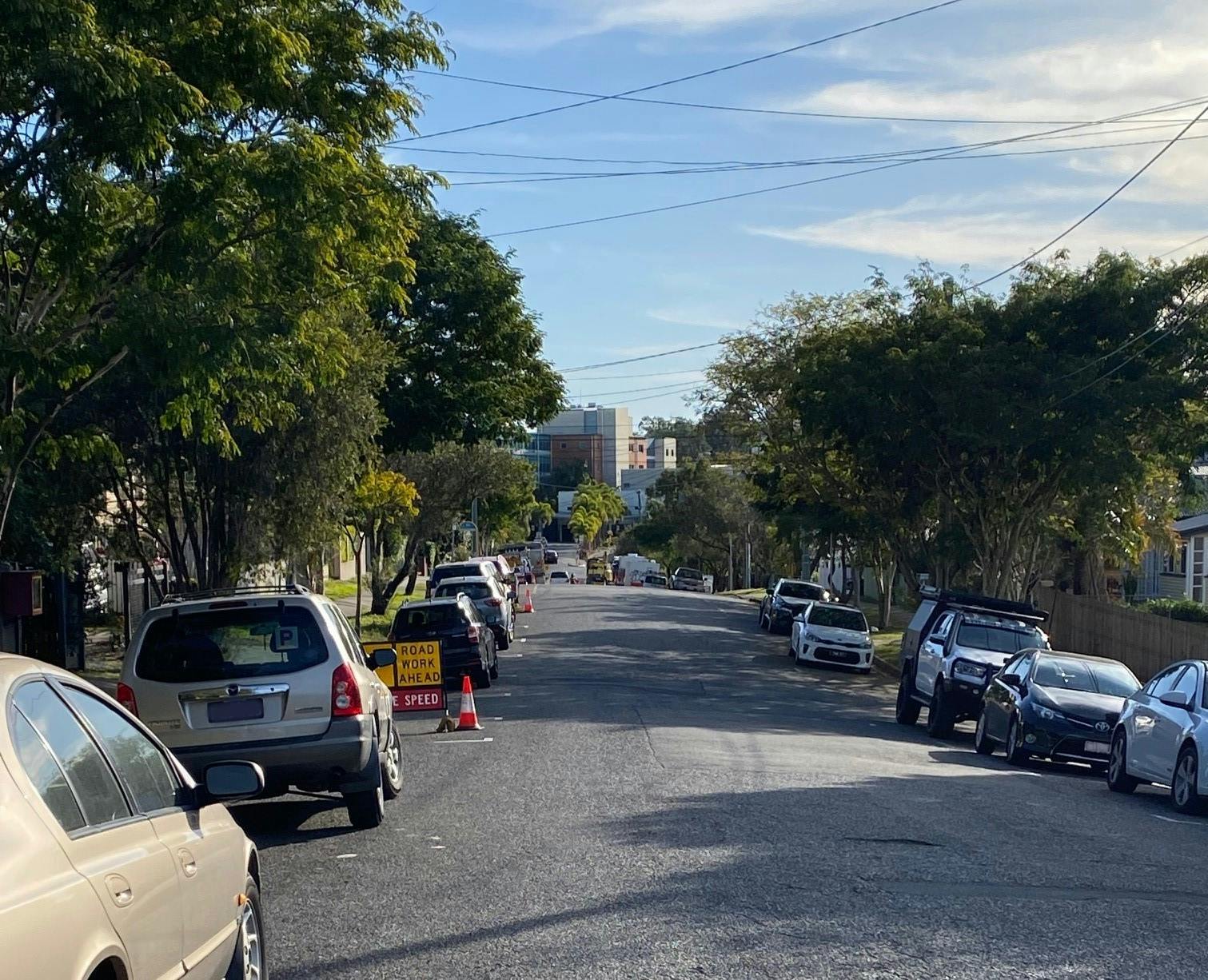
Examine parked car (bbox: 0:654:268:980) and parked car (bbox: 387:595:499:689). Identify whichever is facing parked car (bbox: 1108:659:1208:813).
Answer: parked car (bbox: 0:654:268:980)

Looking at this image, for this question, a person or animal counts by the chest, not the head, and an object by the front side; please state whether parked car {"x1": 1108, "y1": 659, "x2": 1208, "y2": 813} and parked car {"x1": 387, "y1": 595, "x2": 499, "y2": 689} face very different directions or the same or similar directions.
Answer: very different directions

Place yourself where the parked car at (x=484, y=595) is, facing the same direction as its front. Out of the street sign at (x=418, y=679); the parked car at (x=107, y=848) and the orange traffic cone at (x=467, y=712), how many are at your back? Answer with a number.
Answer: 3

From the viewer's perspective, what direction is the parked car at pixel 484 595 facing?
away from the camera

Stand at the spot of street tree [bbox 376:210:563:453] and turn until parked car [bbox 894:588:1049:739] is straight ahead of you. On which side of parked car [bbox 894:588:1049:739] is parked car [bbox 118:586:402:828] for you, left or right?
right

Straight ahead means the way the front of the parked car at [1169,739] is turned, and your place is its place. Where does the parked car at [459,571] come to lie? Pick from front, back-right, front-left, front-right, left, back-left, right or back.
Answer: back

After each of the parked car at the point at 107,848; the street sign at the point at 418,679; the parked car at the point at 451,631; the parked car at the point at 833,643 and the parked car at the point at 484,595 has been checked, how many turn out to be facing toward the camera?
2

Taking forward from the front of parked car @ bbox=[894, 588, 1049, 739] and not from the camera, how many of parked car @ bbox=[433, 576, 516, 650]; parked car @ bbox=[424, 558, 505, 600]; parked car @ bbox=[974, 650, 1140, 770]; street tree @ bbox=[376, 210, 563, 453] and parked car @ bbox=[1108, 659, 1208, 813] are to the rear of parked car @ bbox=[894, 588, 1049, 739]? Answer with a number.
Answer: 3

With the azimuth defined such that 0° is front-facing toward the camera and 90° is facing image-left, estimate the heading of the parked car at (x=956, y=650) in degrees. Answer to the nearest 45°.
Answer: approximately 315°

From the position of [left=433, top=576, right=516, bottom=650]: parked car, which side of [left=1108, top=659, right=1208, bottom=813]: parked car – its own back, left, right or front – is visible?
back

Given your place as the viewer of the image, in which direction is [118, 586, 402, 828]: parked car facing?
facing away from the viewer

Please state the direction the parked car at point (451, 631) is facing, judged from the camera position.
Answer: facing away from the viewer
